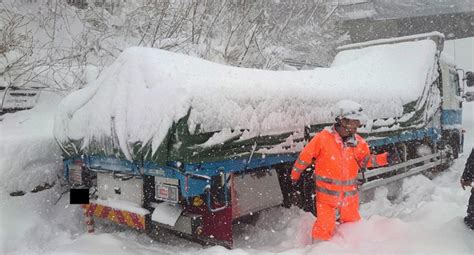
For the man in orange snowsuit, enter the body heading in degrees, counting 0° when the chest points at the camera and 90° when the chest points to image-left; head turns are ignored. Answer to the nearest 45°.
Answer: approximately 315°
